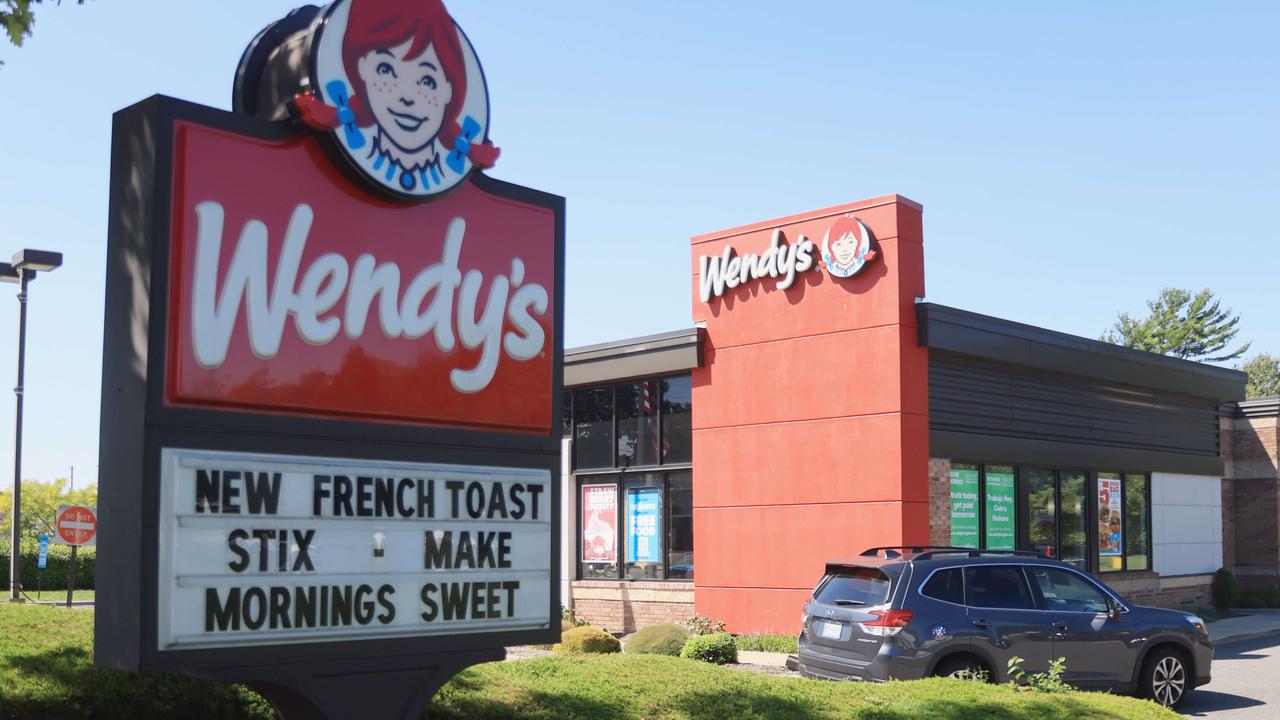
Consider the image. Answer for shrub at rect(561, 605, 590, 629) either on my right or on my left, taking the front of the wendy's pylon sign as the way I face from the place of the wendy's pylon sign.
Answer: on my left

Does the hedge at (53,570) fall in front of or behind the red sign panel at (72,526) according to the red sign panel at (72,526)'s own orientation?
behind

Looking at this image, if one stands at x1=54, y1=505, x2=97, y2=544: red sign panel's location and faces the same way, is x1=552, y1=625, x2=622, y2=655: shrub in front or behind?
in front

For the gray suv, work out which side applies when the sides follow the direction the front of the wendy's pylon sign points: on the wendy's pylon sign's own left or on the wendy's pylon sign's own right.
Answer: on the wendy's pylon sign's own left

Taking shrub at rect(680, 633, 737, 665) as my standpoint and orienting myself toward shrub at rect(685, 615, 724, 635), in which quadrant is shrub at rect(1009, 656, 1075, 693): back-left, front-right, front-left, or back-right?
back-right

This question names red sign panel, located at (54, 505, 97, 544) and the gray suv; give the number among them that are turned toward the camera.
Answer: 1

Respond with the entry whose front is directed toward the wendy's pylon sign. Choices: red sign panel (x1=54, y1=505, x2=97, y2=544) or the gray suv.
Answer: the red sign panel

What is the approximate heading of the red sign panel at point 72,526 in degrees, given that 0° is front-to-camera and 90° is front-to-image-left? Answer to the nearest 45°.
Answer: approximately 0°

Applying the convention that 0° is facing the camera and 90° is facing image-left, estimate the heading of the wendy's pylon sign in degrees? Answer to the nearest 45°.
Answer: approximately 315°

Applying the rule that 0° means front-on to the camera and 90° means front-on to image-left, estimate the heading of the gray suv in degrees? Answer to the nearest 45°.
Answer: approximately 225°

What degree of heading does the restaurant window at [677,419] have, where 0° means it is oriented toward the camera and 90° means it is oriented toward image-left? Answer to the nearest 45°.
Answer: approximately 45°
